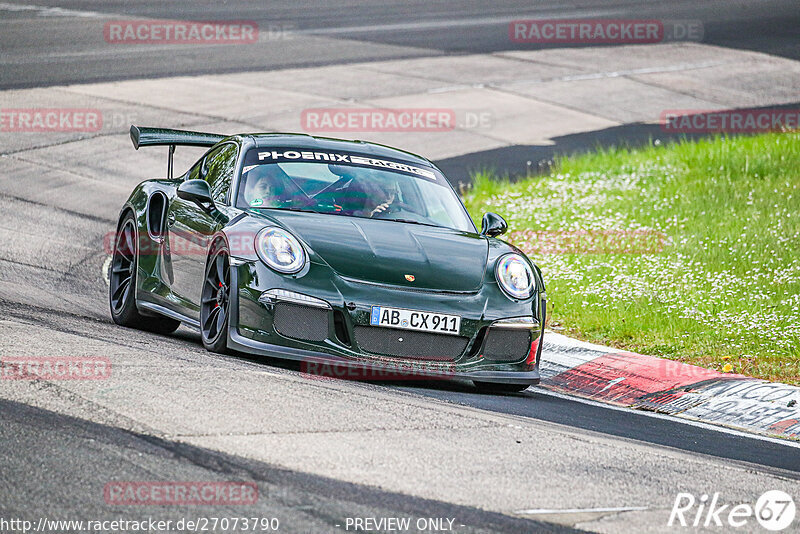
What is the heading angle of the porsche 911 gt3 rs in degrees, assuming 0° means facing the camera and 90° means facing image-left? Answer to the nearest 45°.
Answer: approximately 315°

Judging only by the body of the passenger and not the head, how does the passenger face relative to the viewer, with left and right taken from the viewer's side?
facing the viewer and to the right of the viewer
